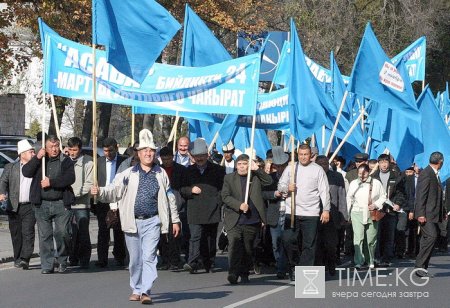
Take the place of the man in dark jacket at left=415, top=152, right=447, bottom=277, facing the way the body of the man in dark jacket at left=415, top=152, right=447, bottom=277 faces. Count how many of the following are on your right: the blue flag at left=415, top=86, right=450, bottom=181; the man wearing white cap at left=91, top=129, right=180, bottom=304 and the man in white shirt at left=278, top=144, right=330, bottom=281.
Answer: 2

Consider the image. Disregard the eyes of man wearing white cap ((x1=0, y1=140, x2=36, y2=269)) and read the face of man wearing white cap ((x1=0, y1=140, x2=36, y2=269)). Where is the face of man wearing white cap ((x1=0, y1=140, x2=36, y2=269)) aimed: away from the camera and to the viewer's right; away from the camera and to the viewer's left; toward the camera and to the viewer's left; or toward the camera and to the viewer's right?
toward the camera and to the viewer's right

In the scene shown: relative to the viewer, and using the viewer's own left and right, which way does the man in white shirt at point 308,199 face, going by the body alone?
facing the viewer

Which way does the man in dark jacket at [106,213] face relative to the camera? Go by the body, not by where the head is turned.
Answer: toward the camera

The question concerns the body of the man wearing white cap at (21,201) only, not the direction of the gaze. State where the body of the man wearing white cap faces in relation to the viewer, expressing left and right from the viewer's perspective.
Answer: facing the viewer and to the right of the viewer

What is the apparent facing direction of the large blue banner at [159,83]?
toward the camera

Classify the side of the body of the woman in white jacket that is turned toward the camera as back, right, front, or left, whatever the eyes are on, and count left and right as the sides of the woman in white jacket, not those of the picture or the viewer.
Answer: front

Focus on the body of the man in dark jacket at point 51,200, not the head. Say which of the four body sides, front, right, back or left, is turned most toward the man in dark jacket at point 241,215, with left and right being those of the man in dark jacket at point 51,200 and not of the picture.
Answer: left

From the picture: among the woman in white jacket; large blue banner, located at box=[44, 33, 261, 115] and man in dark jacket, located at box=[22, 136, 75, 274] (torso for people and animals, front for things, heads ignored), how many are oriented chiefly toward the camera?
3
